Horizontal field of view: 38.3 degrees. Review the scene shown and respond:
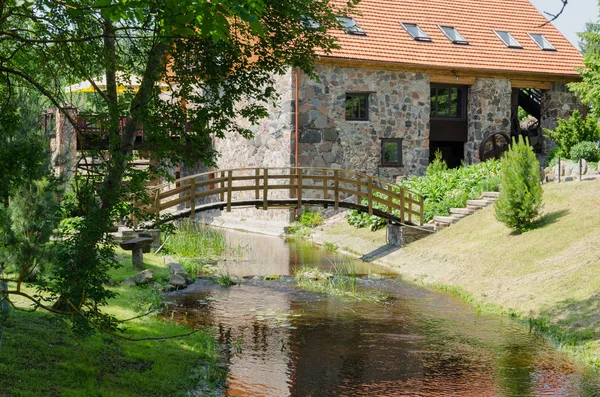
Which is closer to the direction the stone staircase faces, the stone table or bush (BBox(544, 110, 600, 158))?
the stone table

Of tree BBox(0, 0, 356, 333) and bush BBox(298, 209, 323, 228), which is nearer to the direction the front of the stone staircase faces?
the bush

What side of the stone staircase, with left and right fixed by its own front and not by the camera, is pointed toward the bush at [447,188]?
right

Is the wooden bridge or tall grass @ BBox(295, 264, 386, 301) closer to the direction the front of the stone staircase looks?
the wooden bridge

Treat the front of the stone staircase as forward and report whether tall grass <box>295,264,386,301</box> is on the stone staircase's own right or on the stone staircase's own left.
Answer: on the stone staircase's own left

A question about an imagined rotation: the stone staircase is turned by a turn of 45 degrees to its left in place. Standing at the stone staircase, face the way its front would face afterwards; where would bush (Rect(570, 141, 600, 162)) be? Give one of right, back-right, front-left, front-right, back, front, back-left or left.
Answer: back

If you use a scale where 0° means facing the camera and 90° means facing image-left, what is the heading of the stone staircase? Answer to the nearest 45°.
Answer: approximately 90°

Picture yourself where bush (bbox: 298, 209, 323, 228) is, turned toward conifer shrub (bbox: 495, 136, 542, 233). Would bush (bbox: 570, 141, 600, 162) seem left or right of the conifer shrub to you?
left

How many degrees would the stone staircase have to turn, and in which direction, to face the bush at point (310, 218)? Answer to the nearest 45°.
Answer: approximately 45° to its right

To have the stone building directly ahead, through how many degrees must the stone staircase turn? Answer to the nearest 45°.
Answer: approximately 90° to its right

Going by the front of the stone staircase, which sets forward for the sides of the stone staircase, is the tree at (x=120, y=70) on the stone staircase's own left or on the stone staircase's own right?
on the stone staircase's own left

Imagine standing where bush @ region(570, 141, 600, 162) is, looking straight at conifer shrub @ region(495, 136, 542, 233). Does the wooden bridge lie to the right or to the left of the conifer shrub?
right
